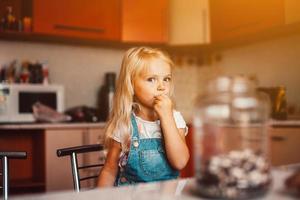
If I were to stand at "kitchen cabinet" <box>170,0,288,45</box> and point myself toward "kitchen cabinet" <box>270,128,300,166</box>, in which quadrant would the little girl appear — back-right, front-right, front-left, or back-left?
front-right

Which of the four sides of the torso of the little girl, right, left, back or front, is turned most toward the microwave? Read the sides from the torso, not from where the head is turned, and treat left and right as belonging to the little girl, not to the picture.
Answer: back

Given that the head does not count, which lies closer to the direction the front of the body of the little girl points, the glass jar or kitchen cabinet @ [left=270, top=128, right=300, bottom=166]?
the glass jar

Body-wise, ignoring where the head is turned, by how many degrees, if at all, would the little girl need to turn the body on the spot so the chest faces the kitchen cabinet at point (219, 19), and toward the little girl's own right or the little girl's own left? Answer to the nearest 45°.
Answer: approximately 135° to the little girl's own left

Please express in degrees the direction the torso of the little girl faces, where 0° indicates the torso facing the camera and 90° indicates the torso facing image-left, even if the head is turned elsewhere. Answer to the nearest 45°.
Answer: approximately 315°

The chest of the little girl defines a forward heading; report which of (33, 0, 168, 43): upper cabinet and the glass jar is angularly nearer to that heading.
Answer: the glass jar

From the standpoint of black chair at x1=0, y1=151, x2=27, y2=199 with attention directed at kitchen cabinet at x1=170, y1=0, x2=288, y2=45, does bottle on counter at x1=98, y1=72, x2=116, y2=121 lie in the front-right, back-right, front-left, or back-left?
front-left

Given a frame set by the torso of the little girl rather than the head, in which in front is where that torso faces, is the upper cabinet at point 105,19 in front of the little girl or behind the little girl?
behind

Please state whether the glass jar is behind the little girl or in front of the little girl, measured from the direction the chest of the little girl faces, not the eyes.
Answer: in front
